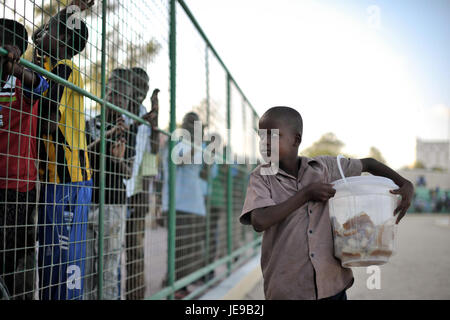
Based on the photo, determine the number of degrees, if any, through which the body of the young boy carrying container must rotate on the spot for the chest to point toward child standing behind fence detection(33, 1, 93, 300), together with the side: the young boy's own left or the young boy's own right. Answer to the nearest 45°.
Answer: approximately 90° to the young boy's own right

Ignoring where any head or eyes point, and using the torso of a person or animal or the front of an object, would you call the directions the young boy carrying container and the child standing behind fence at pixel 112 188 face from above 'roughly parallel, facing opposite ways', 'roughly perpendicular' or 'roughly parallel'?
roughly perpendicular

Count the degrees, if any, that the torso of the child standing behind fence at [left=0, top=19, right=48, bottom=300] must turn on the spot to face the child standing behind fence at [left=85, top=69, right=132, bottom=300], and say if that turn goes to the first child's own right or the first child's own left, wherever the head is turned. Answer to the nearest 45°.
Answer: approximately 135° to the first child's own left

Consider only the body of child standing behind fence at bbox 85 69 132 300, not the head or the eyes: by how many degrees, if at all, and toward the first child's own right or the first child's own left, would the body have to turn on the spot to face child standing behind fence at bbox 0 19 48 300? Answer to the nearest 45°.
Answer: approximately 90° to the first child's own right

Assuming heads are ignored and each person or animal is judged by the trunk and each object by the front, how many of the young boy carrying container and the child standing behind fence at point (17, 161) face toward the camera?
2

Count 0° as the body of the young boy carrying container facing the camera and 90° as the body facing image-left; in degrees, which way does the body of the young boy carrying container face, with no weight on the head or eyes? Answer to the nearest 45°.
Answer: approximately 0°

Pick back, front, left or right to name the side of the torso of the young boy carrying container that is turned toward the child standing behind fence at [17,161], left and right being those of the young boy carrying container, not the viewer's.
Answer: right

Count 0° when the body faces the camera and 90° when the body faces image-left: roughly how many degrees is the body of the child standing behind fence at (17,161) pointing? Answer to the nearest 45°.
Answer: approximately 0°

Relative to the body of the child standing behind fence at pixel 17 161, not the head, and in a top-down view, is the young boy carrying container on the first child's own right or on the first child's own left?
on the first child's own left

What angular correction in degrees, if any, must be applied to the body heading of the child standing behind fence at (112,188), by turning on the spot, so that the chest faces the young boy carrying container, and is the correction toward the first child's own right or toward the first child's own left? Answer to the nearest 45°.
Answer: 0° — they already face them
